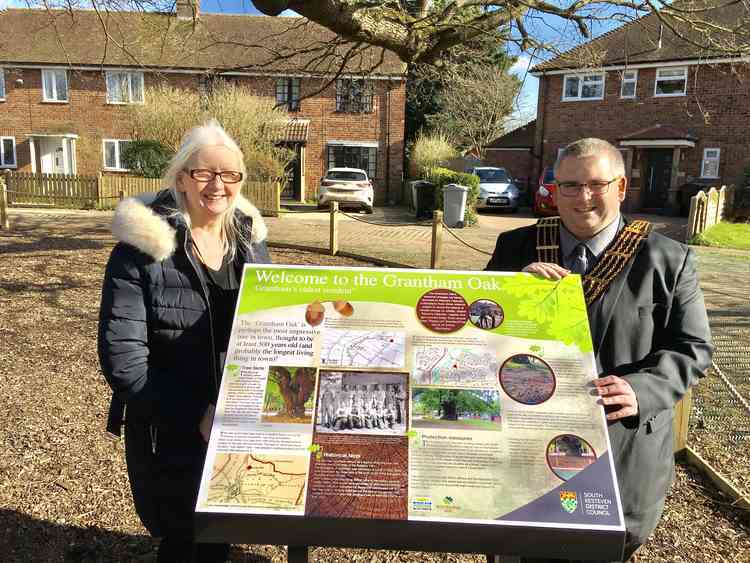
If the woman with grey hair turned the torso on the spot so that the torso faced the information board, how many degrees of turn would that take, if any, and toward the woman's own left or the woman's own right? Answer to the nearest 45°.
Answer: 0° — they already face it

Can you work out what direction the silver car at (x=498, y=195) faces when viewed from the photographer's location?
facing the viewer

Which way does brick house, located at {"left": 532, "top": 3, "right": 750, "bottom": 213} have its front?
toward the camera

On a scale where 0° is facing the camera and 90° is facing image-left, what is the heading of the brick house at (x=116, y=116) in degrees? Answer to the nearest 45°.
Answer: approximately 0°

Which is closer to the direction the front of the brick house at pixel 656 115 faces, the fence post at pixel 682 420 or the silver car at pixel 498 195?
the fence post

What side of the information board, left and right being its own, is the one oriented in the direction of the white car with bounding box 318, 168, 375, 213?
back

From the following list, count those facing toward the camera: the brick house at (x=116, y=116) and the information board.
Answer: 2

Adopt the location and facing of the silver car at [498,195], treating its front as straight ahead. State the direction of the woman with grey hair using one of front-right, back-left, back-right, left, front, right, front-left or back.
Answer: front

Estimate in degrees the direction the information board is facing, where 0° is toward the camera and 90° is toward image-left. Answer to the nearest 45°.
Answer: approximately 0°

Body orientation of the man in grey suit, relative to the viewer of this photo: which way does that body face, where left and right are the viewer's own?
facing the viewer and to the left of the viewer

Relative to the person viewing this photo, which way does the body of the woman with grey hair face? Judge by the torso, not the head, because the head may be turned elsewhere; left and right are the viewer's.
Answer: facing the viewer and to the right of the viewer

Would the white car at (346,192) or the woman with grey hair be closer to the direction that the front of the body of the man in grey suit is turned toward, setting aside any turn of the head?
the woman with grey hair

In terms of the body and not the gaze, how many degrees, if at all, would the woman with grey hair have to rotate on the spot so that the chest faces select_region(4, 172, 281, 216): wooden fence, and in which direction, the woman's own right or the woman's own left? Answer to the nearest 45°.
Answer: approximately 135° to the woman's own left

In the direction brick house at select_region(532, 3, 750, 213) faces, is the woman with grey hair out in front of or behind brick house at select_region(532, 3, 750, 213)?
in front

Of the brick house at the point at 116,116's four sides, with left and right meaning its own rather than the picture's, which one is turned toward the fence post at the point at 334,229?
front

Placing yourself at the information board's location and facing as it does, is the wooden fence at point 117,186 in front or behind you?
behind
